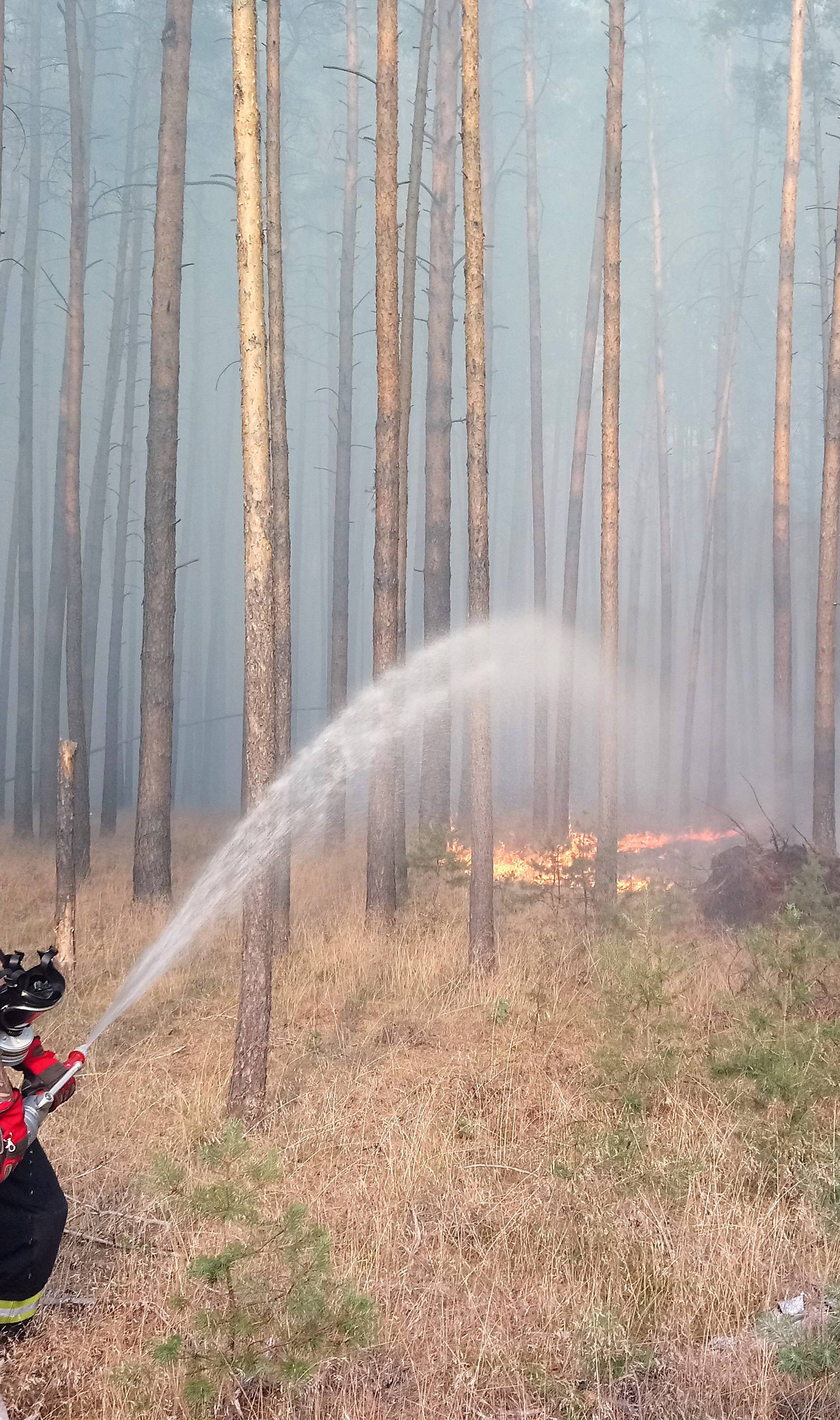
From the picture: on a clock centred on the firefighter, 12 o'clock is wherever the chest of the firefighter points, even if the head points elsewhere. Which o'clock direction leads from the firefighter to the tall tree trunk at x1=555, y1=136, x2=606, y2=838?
The tall tree trunk is roughly at 10 o'clock from the firefighter.

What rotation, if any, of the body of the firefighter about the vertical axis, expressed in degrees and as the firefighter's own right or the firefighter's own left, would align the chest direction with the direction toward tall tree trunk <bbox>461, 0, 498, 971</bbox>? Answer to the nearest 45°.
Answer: approximately 45° to the firefighter's own left

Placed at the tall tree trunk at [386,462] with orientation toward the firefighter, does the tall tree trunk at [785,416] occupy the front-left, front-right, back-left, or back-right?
back-left

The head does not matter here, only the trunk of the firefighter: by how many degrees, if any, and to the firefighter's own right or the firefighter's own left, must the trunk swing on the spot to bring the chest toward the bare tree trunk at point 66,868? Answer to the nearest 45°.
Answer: approximately 90° to the firefighter's own left

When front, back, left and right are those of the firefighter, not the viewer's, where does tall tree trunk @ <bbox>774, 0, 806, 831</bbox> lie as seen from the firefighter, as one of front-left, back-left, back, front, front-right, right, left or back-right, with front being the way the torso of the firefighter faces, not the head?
front-left

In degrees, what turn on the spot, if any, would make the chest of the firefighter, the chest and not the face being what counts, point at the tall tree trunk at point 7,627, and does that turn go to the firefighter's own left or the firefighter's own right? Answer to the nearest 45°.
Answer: approximately 90° to the firefighter's own left

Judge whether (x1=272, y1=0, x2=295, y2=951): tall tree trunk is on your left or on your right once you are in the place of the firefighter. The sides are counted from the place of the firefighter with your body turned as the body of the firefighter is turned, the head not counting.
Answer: on your left

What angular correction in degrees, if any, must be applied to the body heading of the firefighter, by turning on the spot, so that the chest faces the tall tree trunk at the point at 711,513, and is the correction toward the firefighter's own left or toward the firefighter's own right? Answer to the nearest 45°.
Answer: approximately 45° to the firefighter's own left

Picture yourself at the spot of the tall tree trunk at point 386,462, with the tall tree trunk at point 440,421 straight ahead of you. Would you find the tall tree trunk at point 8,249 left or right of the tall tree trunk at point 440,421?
left

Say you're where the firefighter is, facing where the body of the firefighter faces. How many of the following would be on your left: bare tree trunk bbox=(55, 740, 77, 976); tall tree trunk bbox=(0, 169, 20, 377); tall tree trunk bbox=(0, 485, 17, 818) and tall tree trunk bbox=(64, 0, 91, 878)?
4

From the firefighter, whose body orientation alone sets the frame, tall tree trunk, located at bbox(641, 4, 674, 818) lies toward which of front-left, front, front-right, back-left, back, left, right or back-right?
front-left

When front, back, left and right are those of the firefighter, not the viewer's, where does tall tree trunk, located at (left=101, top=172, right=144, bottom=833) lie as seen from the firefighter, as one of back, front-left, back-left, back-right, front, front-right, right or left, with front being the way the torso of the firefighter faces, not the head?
left

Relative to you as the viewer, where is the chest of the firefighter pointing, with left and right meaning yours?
facing to the right of the viewer
